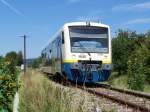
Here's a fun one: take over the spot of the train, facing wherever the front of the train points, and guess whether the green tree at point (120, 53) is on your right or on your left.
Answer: on your left

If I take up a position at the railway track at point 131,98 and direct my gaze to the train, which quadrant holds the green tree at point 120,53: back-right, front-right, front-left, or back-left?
front-right

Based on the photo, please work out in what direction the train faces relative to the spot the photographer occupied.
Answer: facing the viewer and to the right of the viewer

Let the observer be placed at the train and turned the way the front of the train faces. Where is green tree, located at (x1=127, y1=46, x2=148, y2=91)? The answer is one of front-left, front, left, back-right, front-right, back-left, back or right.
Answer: front-left
